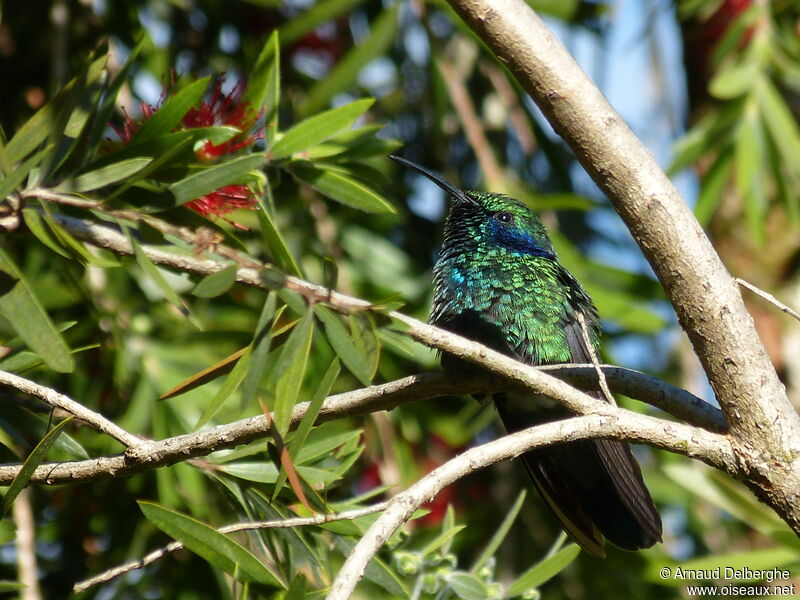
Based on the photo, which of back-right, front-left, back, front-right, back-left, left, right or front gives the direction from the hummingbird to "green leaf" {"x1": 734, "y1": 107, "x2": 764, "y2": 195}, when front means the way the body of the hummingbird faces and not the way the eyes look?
back

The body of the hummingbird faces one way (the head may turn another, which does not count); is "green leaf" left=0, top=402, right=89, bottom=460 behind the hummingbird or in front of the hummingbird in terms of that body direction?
in front

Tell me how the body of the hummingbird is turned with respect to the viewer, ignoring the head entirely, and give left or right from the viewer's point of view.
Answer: facing the viewer and to the left of the viewer

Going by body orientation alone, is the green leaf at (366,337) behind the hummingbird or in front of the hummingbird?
in front

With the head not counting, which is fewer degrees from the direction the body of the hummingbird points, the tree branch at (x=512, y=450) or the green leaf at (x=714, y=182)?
the tree branch

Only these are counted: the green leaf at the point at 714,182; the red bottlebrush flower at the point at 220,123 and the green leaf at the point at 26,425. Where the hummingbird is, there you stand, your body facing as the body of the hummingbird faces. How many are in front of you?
2
